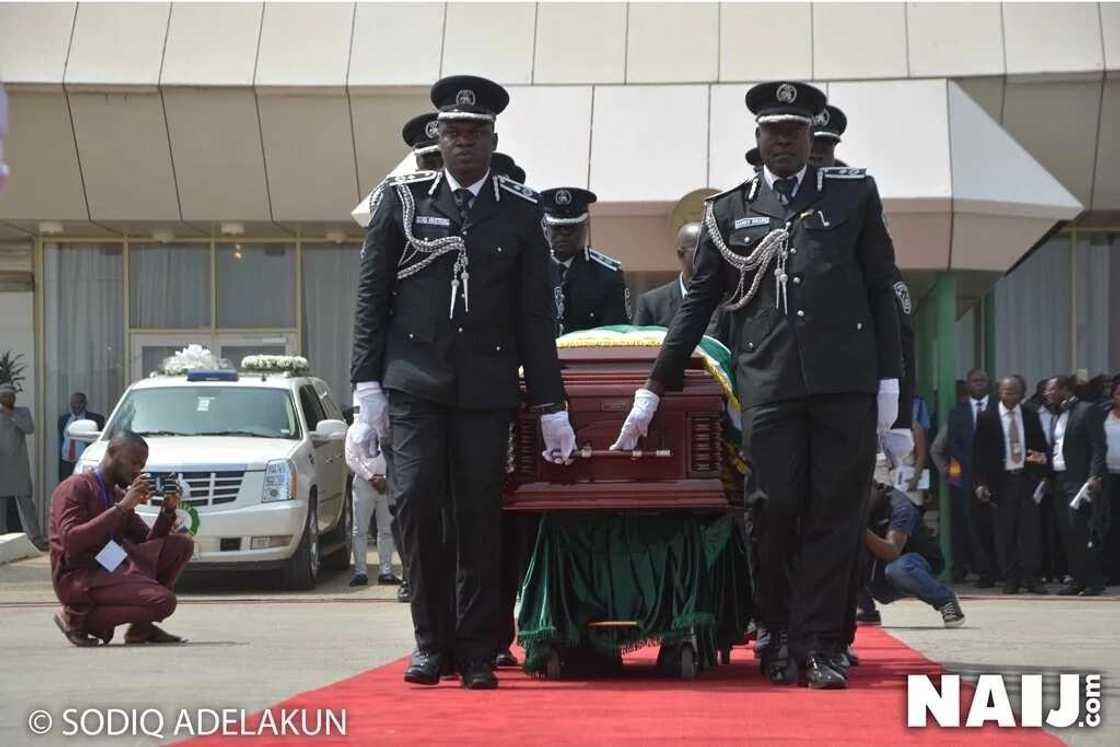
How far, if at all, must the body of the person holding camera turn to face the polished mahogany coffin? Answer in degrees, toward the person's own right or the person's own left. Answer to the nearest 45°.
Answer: approximately 45° to the person's own right

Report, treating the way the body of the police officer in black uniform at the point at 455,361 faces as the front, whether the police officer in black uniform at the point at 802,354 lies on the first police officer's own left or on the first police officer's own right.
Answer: on the first police officer's own left

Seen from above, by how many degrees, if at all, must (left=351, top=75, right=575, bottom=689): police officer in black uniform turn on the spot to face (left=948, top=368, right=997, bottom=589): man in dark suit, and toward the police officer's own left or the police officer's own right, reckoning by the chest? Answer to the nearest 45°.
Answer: approximately 135° to the police officer's own left

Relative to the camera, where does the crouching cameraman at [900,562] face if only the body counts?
to the viewer's left

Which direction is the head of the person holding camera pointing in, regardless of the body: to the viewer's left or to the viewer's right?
to the viewer's right

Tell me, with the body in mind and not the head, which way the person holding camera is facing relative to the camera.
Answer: to the viewer's right

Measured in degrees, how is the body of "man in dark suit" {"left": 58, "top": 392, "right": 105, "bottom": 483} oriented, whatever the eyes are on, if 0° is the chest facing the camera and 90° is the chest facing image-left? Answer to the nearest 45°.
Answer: approximately 0°

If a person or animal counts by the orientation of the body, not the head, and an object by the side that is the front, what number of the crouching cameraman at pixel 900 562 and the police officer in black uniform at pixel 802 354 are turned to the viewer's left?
1

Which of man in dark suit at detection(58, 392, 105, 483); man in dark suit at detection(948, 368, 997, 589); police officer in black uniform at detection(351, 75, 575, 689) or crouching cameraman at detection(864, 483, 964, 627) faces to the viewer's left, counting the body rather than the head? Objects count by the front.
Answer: the crouching cameraman

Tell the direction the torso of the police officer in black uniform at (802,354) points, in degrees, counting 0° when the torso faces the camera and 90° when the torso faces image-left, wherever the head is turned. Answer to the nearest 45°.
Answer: approximately 0°

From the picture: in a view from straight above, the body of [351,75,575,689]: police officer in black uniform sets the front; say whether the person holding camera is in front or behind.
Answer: behind

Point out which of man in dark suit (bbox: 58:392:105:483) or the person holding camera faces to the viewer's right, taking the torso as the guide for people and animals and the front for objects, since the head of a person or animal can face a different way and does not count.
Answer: the person holding camera
